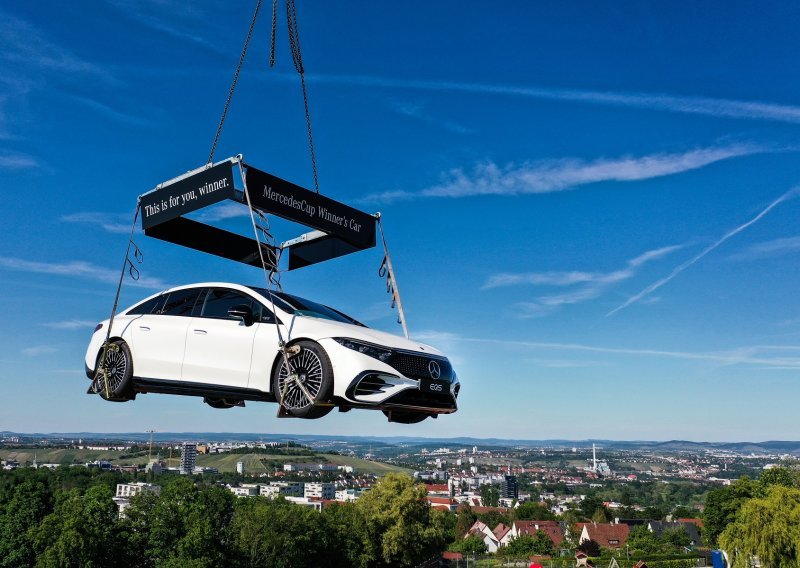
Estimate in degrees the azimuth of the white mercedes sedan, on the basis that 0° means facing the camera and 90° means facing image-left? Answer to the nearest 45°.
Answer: approximately 315°
